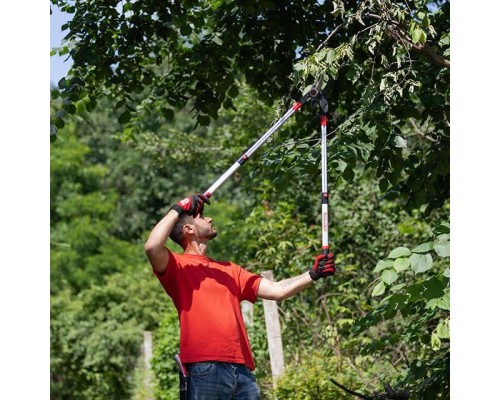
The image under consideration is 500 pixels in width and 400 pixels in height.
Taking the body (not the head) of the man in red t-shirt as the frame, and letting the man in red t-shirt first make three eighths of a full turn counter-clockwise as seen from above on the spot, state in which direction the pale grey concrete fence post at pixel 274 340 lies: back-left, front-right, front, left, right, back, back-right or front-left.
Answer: front

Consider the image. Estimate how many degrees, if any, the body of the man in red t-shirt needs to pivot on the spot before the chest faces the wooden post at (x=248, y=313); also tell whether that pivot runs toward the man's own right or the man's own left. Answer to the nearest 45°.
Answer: approximately 135° to the man's own left

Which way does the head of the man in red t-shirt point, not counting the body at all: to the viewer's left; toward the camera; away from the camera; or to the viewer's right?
to the viewer's right

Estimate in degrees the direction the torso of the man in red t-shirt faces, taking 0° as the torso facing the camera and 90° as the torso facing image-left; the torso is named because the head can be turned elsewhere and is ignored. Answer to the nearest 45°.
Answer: approximately 315°
